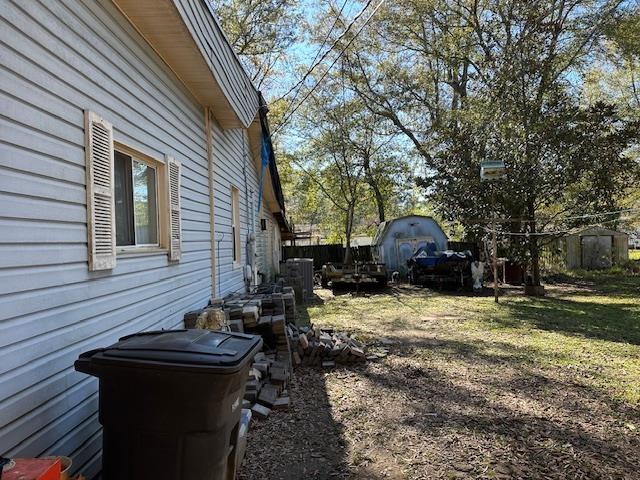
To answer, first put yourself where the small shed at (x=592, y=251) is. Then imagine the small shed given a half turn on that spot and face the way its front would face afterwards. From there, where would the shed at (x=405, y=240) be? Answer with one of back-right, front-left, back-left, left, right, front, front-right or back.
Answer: back-left

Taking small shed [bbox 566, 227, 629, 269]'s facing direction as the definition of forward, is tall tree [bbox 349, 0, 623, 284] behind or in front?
in front

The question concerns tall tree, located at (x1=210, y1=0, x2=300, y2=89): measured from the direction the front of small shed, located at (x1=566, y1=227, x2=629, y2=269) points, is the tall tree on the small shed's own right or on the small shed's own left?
on the small shed's own right

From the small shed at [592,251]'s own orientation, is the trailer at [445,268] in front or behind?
in front

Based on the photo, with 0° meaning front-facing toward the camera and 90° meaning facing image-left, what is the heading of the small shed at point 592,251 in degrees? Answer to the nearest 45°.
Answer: approximately 0°

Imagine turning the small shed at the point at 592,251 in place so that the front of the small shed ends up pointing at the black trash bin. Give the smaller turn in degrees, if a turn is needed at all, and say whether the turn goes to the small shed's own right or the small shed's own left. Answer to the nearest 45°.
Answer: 0° — it already faces it

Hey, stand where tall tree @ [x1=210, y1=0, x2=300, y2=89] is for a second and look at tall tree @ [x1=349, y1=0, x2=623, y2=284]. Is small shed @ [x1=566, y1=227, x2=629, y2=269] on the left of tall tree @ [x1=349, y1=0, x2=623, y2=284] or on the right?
left

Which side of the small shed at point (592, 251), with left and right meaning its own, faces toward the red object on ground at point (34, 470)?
front
